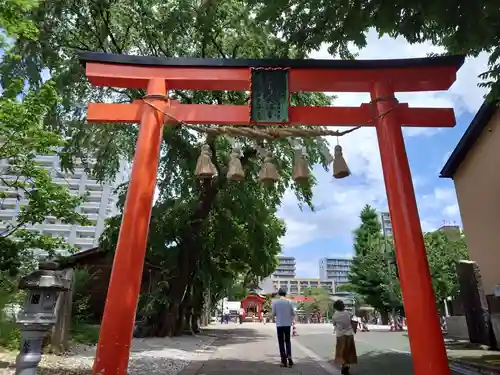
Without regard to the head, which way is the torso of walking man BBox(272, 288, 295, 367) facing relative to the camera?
away from the camera

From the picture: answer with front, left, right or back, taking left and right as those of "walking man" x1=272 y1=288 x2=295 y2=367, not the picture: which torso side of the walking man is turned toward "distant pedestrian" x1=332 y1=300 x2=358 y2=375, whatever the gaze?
right

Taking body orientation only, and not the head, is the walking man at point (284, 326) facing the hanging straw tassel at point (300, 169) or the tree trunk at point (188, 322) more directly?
the tree trunk

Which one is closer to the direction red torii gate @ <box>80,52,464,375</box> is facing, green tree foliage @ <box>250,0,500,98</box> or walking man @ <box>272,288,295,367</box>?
the green tree foliage

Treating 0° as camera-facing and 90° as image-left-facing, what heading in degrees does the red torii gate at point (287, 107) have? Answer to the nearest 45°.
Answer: approximately 0°

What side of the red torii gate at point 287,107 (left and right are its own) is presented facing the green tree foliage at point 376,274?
back

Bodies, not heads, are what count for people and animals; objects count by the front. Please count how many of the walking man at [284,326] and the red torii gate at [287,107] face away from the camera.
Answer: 1
